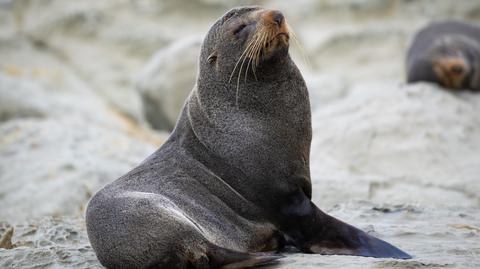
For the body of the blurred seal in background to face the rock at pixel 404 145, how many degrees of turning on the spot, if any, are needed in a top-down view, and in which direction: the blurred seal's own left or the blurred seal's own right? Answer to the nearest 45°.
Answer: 0° — it already faces it

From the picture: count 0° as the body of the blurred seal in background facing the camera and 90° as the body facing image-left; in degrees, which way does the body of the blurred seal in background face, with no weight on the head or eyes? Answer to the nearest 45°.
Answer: approximately 0°
